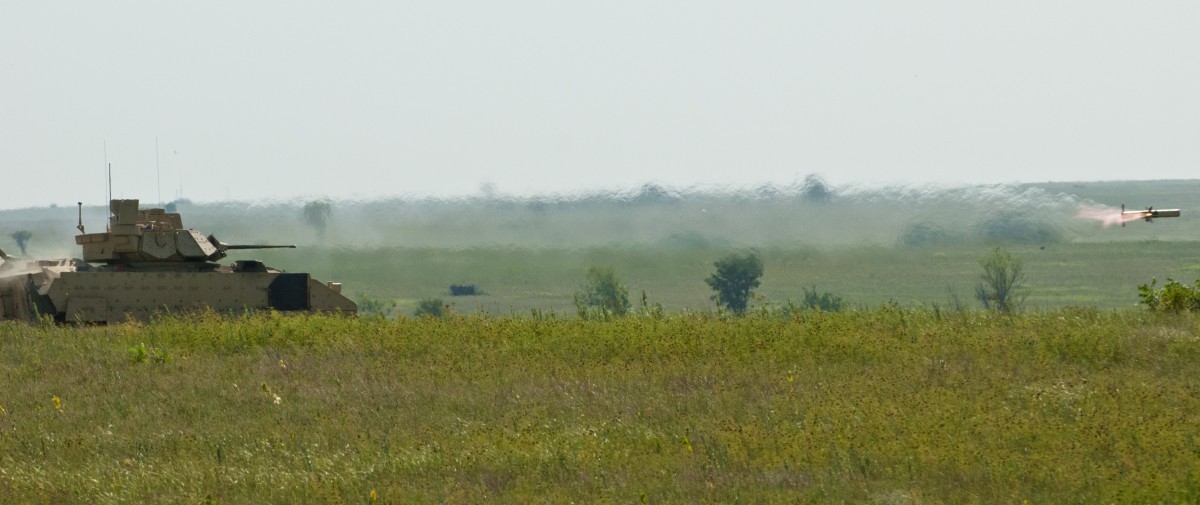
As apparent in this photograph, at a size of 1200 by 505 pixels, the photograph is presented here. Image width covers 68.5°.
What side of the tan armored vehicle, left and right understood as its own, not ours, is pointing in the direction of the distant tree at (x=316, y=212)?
left

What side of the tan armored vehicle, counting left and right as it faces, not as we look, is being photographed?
right

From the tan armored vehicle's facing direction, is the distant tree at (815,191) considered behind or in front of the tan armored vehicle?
in front

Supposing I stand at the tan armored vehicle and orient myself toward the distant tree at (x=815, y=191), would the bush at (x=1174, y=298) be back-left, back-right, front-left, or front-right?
front-right

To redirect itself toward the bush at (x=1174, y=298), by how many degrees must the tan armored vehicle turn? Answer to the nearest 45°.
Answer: approximately 45° to its right

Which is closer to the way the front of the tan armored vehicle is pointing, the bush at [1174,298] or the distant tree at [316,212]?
the bush

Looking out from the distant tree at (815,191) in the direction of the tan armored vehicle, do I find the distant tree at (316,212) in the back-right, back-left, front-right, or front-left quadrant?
front-right

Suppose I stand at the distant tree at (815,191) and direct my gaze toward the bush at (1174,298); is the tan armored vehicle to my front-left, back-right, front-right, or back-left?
front-right
